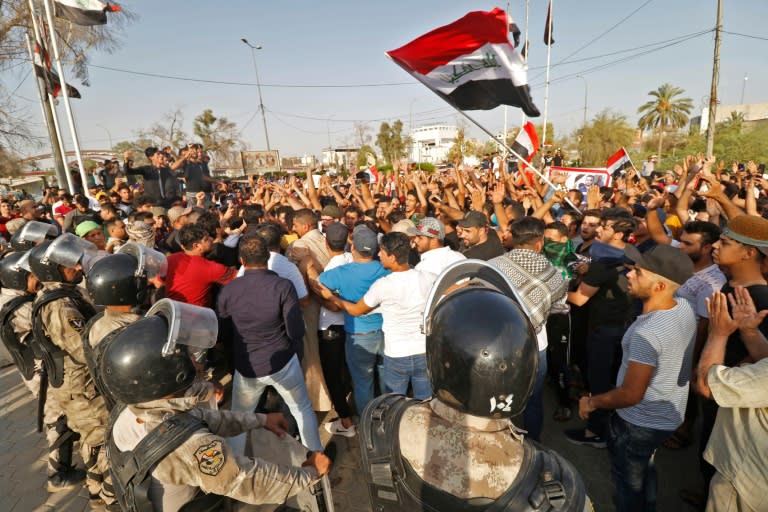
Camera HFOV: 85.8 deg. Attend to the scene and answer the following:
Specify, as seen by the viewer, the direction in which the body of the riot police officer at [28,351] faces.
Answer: to the viewer's right

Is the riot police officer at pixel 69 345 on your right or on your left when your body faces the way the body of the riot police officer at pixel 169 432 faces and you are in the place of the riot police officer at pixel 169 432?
on your left

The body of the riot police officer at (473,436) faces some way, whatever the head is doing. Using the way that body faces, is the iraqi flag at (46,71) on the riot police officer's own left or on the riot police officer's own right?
on the riot police officer's own left

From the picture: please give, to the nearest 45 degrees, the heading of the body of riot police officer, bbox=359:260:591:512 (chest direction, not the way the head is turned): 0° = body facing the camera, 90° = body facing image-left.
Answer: approximately 180°

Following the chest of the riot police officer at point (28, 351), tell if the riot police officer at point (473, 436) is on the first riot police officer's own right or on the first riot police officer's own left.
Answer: on the first riot police officer's own right

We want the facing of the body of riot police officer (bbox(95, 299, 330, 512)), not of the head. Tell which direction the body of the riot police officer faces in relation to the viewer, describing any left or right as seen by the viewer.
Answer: facing away from the viewer and to the right of the viewer

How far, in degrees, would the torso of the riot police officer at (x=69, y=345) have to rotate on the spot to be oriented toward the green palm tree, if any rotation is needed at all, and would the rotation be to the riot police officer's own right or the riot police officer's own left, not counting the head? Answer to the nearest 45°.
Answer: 0° — they already face it

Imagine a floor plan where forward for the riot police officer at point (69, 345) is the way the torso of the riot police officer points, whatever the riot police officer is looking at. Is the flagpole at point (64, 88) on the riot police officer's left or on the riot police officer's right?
on the riot police officer's left

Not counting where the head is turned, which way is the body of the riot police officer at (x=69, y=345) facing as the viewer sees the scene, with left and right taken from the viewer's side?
facing to the right of the viewer

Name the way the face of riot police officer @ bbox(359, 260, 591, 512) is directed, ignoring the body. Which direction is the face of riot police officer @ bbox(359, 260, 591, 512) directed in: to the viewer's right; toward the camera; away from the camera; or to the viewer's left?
away from the camera

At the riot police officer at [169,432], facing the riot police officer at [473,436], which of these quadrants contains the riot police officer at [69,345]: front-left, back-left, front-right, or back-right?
back-left
